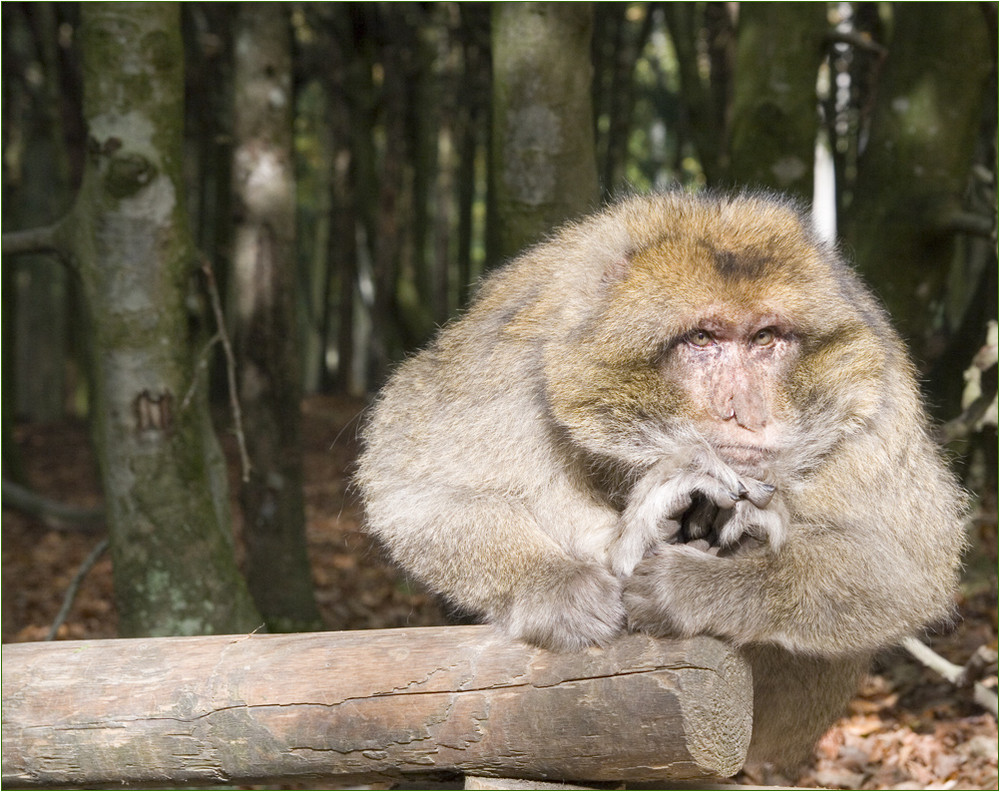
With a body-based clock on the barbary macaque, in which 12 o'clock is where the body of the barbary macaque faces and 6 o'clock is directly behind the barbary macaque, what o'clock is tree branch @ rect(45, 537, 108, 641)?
The tree branch is roughly at 4 o'clock from the barbary macaque.

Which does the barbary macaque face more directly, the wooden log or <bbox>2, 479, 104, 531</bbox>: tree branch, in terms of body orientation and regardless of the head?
the wooden log

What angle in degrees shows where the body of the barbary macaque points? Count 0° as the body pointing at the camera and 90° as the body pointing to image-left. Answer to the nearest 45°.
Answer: approximately 0°

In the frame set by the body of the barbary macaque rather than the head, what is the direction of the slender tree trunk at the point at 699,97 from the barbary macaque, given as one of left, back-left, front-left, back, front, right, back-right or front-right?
back

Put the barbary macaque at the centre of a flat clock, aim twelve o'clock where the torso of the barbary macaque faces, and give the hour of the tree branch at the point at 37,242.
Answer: The tree branch is roughly at 4 o'clock from the barbary macaque.

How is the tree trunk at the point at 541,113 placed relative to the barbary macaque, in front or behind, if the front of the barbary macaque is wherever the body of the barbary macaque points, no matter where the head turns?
behind

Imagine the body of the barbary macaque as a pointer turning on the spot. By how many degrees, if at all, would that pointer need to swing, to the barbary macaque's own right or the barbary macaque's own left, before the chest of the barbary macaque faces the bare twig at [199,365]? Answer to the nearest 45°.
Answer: approximately 135° to the barbary macaque's own right

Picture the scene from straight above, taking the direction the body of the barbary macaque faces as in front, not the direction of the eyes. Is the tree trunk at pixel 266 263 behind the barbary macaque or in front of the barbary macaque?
behind

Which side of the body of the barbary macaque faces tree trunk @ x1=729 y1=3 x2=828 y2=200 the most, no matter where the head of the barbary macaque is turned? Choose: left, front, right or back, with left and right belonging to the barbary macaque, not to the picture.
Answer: back

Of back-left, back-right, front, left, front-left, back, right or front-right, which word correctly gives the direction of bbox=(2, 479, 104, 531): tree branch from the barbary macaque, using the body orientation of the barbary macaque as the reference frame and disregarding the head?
back-right
